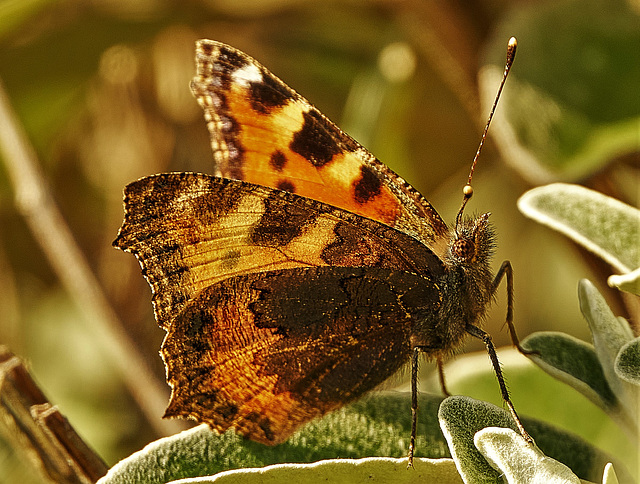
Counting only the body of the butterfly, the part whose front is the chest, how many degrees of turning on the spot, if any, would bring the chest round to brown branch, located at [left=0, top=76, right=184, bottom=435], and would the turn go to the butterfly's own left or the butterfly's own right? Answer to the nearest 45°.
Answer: approximately 135° to the butterfly's own left

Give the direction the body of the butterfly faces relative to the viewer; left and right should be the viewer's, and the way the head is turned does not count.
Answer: facing to the right of the viewer
